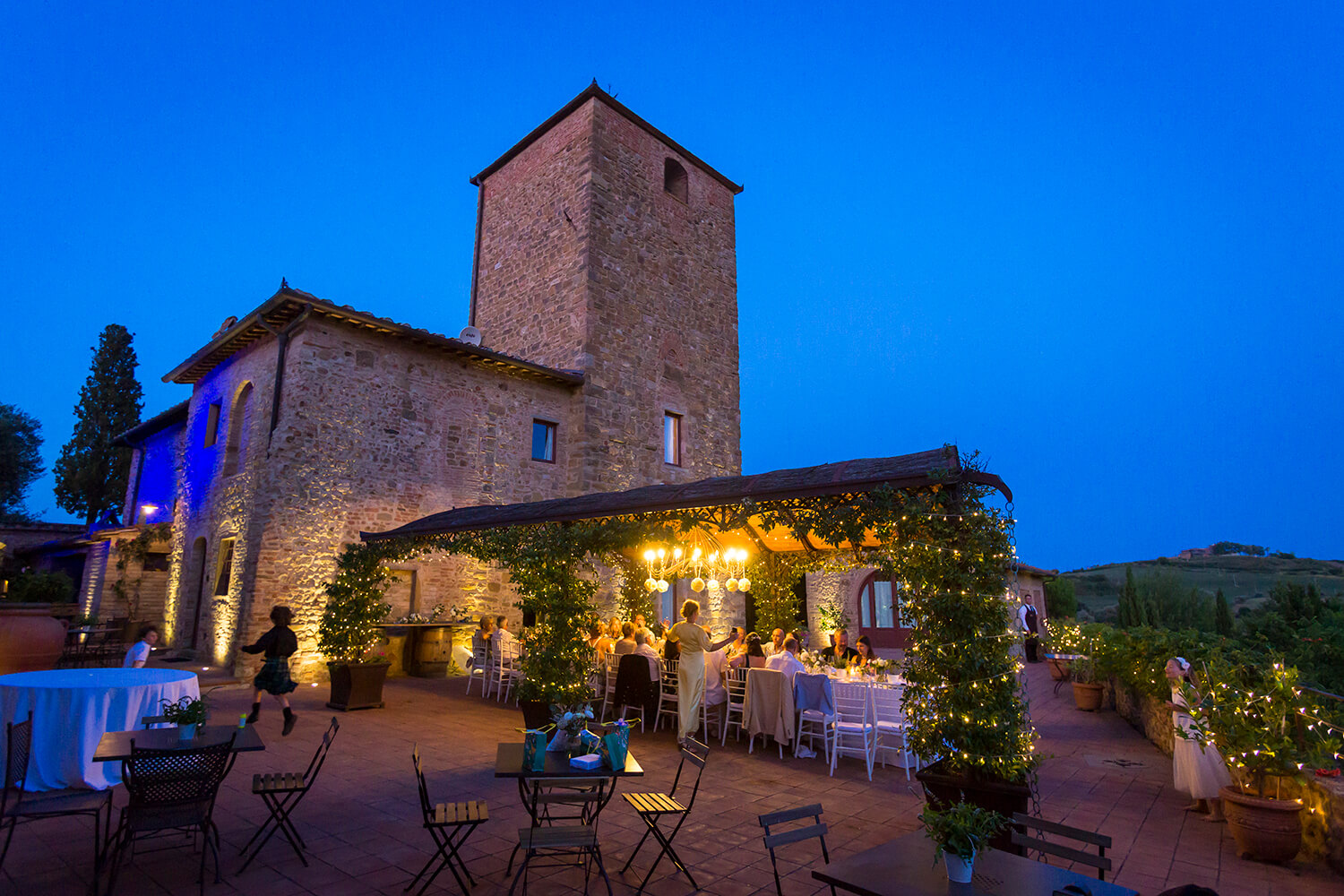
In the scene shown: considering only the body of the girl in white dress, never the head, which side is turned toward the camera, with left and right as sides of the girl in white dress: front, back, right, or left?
left

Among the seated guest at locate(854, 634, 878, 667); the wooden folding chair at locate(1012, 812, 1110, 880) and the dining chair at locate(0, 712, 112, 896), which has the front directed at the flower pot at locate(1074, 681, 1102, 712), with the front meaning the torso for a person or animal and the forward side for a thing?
the dining chair

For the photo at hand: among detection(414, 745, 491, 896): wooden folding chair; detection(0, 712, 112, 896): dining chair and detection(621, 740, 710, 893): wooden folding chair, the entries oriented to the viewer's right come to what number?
2

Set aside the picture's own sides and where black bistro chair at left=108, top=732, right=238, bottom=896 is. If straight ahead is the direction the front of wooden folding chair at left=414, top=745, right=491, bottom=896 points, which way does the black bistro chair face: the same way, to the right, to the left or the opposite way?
to the left

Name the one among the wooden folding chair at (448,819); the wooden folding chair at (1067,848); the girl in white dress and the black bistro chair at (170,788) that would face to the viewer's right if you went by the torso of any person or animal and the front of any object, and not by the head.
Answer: the wooden folding chair at (448,819)

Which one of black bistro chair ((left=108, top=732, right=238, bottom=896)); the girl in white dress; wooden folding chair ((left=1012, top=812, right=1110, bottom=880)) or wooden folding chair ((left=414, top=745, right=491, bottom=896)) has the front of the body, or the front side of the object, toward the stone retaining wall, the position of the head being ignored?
wooden folding chair ((left=414, top=745, right=491, bottom=896))

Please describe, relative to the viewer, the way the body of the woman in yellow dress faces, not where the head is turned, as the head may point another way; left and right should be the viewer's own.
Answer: facing away from the viewer and to the right of the viewer

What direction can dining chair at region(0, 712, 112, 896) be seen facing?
to the viewer's right

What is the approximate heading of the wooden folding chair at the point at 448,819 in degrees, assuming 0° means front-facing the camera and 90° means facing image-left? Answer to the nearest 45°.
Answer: approximately 270°

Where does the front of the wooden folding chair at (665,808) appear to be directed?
to the viewer's left

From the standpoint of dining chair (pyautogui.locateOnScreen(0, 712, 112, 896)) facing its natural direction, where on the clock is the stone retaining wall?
The stone retaining wall is roughly at 1 o'clock from the dining chair.

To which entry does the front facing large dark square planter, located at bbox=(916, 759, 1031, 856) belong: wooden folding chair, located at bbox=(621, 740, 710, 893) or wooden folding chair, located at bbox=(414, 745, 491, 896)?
wooden folding chair, located at bbox=(414, 745, 491, 896)
